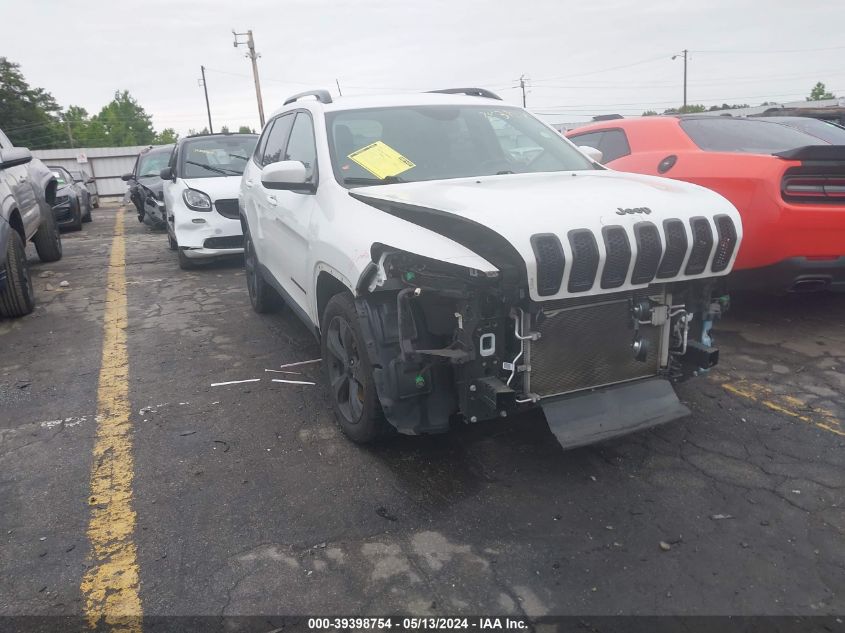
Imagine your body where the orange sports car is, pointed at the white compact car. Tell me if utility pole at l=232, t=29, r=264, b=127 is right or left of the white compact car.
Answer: right

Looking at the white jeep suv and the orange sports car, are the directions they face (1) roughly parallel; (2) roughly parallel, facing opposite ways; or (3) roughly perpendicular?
roughly parallel, facing opposite ways

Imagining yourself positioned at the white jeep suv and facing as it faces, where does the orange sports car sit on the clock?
The orange sports car is roughly at 9 o'clock from the white jeep suv.

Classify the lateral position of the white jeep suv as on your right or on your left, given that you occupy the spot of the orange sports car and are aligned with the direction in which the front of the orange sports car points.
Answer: on your left

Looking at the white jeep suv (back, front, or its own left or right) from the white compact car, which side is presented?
back

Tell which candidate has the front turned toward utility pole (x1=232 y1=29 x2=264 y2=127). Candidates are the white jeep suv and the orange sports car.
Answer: the orange sports car

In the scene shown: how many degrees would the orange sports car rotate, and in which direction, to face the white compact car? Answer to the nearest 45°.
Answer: approximately 45° to its left

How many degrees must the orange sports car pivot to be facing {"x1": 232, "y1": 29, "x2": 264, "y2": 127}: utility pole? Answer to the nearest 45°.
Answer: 0° — it already faces it

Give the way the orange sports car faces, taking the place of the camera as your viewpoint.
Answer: facing away from the viewer and to the left of the viewer

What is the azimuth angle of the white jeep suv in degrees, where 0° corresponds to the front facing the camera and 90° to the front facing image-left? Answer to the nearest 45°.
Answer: approximately 315°

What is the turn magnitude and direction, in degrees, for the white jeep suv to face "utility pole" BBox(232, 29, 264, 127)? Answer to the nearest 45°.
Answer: approximately 135° to its left
